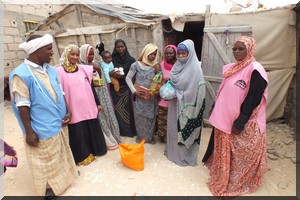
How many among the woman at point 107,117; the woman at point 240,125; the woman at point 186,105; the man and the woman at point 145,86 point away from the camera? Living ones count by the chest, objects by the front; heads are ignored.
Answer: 0

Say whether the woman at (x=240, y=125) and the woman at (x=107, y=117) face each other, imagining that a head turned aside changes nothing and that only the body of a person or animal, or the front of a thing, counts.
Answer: no

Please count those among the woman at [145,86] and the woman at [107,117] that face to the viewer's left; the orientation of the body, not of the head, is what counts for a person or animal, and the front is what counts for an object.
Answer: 0

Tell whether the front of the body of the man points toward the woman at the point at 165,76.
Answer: no

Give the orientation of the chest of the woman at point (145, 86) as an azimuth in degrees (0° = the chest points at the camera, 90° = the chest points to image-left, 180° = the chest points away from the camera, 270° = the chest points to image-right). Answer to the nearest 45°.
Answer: approximately 315°

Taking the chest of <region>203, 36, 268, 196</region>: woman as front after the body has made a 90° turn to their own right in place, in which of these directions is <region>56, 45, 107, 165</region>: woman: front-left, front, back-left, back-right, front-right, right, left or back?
front-left

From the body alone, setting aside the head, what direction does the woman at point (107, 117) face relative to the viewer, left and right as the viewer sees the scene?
facing the viewer and to the right of the viewer

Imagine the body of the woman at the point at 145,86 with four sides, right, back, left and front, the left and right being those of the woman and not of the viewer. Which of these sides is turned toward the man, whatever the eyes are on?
right

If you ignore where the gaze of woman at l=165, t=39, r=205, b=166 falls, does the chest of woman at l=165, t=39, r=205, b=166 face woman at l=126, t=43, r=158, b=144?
no

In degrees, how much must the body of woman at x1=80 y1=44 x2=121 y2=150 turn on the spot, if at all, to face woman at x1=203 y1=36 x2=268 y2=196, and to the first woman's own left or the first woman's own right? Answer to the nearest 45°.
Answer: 0° — they already face them

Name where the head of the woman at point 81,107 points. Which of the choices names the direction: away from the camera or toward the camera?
toward the camera

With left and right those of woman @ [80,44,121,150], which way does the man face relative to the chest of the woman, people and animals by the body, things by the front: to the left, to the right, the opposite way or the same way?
the same way

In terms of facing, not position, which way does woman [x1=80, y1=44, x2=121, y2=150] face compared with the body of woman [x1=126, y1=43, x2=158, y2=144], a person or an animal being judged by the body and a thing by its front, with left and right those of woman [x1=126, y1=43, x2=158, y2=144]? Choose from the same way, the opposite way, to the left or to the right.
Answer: the same way

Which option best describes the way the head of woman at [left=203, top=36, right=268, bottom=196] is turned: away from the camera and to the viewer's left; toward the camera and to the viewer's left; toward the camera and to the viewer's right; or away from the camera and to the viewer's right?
toward the camera and to the viewer's left

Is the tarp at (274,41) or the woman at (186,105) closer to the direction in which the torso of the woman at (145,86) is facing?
the woman

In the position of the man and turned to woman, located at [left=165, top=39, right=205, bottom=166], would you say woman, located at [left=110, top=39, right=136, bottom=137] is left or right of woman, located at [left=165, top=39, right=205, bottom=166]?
left

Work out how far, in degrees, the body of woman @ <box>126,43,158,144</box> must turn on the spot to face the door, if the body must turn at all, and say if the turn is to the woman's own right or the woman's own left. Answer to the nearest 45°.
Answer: approximately 90° to the woman's own left

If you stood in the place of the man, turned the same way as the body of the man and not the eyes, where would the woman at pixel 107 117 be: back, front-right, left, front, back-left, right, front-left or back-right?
left
